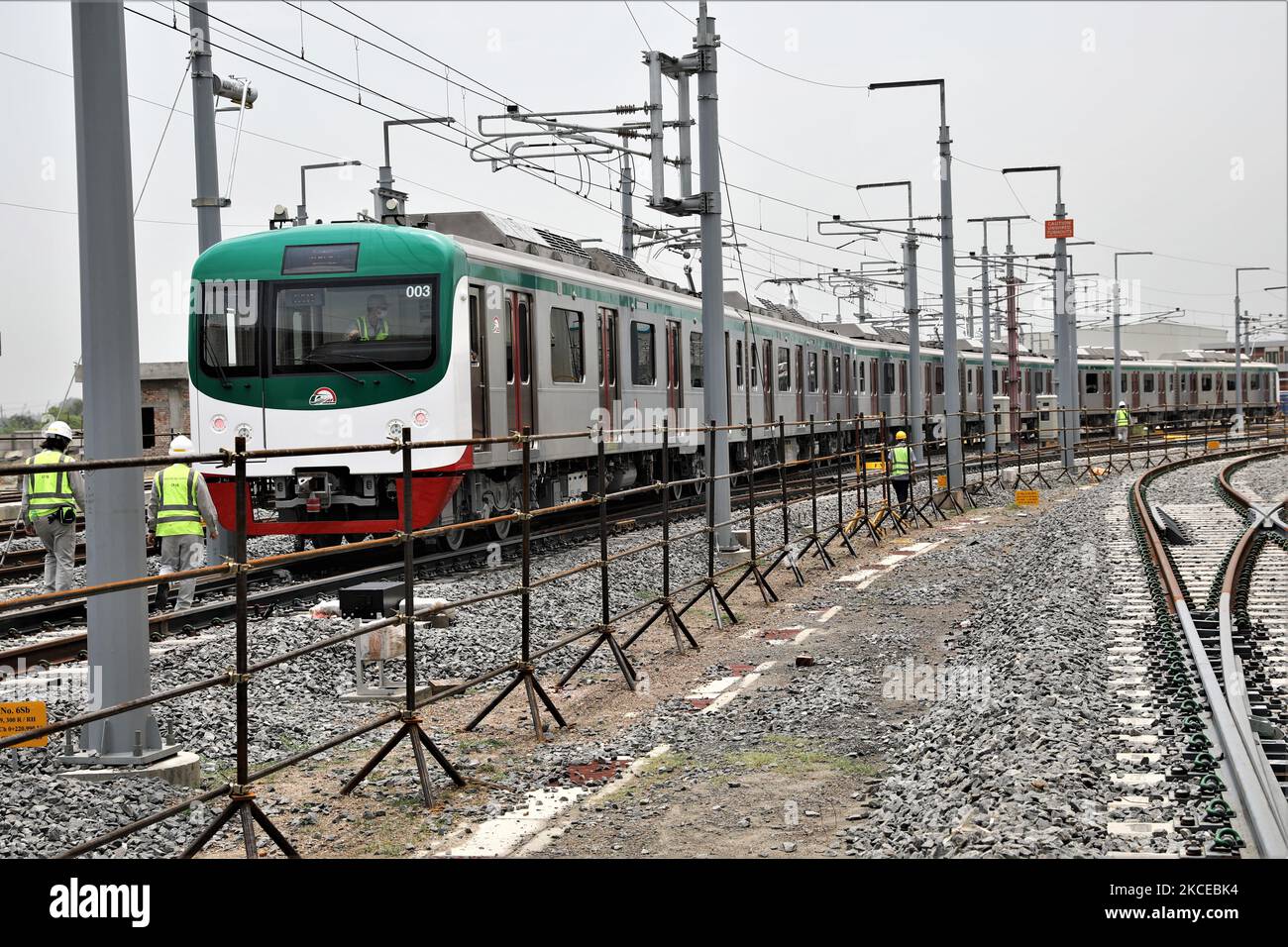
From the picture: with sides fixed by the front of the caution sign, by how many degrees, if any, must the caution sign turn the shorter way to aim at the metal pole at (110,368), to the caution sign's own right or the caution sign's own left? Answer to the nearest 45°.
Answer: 0° — it already faces it

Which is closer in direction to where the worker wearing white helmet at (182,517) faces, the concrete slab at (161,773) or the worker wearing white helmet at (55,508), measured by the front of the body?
the worker wearing white helmet

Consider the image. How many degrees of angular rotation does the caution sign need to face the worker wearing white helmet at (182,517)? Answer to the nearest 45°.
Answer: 0° — it already faces them

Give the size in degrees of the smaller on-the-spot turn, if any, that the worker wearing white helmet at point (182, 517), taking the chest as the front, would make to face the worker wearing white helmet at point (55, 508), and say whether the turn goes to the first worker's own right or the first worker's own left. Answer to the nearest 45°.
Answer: approximately 45° to the first worker's own left

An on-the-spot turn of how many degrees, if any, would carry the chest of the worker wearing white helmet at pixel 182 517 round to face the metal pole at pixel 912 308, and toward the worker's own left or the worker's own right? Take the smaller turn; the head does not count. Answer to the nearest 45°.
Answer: approximately 45° to the worker's own right

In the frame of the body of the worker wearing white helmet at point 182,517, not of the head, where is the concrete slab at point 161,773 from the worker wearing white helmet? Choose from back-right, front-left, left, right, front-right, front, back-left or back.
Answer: back

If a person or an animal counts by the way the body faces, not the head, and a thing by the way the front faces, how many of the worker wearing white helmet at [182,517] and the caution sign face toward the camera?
1

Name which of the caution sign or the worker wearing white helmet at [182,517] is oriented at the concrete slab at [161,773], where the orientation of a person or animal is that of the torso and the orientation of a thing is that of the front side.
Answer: the caution sign

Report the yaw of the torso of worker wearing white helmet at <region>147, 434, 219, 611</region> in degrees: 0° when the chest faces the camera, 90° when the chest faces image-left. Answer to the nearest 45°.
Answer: approximately 180°

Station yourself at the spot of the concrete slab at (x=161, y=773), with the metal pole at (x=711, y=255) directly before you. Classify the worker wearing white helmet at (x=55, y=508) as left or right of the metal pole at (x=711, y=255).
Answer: left

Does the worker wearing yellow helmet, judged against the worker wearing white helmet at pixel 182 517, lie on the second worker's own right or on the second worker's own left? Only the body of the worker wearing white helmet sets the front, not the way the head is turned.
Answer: on the second worker's own right
